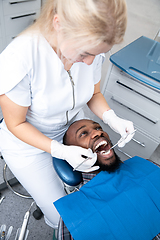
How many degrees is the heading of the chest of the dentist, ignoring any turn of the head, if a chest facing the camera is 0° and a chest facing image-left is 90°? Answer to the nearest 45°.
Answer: approximately 315°

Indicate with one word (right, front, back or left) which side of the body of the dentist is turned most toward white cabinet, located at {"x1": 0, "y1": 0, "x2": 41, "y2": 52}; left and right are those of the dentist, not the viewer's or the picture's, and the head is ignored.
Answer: back

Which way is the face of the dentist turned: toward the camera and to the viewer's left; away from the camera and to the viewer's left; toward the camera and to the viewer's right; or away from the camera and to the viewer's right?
toward the camera and to the viewer's right

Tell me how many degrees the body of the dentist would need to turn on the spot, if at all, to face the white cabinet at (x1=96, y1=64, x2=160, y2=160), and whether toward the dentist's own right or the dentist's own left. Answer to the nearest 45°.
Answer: approximately 90° to the dentist's own left
